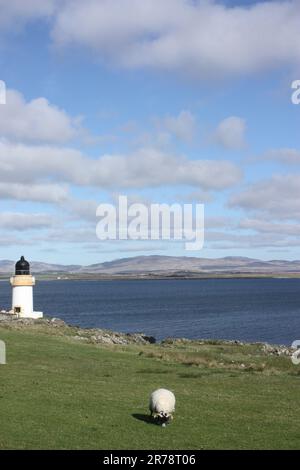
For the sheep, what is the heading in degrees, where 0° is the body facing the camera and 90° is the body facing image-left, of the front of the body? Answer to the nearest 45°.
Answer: approximately 0°
